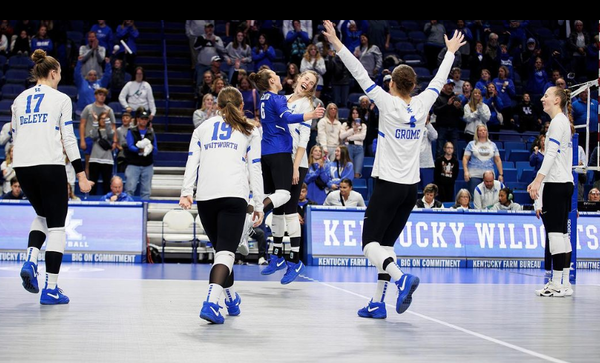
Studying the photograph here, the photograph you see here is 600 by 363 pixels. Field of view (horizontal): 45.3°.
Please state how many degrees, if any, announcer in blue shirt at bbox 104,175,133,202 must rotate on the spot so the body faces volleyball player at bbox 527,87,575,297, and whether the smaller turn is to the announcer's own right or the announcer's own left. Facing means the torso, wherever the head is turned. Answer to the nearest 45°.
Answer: approximately 45° to the announcer's own left

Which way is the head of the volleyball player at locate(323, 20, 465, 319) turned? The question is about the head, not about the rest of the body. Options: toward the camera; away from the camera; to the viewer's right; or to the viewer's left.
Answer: away from the camera

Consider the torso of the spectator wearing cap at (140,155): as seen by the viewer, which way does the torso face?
toward the camera

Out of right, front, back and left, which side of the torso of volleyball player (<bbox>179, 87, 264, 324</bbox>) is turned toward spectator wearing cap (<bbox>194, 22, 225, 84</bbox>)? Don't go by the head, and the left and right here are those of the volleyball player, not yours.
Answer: front

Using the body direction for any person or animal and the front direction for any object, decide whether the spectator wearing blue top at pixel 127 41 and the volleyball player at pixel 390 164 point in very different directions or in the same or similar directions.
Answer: very different directions

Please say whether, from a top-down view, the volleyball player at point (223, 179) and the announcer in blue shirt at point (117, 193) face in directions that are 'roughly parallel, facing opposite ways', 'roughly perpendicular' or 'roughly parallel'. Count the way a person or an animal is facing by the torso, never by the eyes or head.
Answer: roughly parallel, facing opposite ways

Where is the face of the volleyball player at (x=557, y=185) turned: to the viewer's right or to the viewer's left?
to the viewer's left

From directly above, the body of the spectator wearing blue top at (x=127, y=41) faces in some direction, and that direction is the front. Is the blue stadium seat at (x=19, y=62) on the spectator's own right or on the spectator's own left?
on the spectator's own right

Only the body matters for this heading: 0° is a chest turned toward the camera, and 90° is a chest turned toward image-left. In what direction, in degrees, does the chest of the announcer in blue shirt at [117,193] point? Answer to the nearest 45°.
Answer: approximately 0°

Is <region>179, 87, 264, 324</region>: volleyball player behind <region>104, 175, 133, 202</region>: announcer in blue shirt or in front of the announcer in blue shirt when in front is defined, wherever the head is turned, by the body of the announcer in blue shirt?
in front

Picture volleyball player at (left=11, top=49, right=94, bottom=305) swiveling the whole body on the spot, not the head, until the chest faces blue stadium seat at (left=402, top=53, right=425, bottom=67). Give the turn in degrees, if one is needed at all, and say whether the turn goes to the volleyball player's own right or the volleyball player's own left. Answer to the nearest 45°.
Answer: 0° — they already face it

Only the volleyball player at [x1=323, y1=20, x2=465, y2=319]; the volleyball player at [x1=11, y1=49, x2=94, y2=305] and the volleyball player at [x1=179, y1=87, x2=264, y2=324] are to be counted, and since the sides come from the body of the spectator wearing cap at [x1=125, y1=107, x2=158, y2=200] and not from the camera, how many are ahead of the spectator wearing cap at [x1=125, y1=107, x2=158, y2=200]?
3

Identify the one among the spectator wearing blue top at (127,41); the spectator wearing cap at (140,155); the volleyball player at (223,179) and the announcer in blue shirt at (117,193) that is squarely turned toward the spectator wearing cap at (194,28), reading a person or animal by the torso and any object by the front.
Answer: the volleyball player

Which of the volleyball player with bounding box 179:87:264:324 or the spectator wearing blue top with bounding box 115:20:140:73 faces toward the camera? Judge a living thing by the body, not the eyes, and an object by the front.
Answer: the spectator wearing blue top

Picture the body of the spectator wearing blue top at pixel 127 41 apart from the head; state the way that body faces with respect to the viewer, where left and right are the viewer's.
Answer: facing the viewer

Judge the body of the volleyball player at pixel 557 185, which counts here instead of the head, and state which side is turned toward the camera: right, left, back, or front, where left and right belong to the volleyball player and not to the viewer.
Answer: left

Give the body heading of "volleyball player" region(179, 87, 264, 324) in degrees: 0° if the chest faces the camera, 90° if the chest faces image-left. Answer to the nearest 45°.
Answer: approximately 180°
